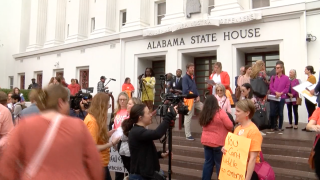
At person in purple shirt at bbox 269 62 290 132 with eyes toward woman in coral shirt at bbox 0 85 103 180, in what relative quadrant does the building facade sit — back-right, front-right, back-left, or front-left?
back-right

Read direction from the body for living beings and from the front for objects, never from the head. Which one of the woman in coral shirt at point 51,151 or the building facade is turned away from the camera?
the woman in coral shirt

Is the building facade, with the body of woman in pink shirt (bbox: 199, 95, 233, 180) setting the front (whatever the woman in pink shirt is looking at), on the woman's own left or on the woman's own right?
on the woman's own left

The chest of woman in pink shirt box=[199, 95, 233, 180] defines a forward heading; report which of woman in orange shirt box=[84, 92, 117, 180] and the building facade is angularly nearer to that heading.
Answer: the building facade

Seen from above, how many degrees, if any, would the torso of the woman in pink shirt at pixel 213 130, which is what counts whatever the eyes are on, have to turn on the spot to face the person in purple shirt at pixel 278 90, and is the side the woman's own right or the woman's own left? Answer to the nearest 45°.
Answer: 0° — they already face them

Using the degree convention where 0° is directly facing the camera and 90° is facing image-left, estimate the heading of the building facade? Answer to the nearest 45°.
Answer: approximately 45°

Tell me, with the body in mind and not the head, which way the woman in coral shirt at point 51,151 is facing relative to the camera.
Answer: away from the camera

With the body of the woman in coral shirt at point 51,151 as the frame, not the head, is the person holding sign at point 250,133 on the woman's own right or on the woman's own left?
on the woman's own right

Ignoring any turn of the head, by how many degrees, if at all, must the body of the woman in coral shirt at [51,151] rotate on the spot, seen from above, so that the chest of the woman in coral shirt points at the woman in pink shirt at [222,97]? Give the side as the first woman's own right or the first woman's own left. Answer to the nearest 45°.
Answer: approximately 45° to the first woman's own right

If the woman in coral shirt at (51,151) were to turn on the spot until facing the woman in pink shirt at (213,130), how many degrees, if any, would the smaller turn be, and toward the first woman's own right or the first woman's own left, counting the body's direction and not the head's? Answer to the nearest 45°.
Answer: approximately 45° to the first woman's own right

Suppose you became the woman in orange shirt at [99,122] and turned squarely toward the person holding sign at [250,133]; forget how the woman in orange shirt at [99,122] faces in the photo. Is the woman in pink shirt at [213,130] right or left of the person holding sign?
left
